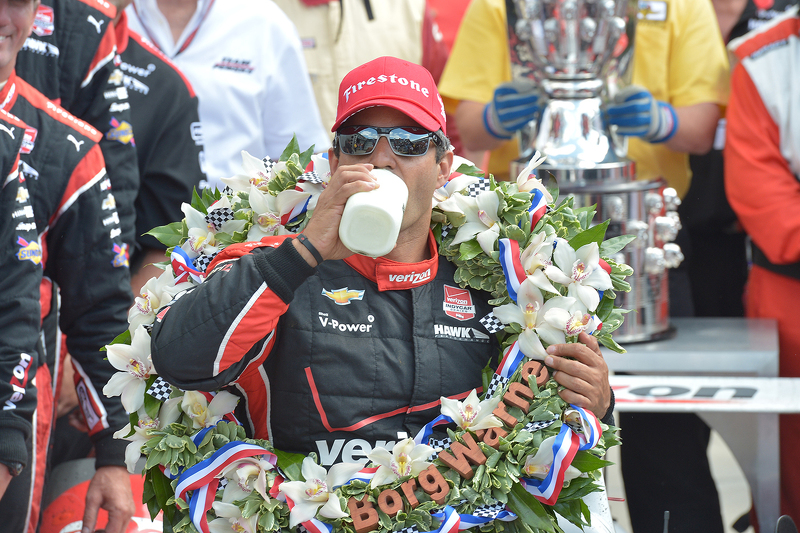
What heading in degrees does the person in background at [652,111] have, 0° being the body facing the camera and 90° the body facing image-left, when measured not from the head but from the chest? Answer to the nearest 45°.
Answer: approximately 0°

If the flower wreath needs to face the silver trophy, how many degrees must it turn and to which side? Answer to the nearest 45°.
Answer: approximately 135° to its left

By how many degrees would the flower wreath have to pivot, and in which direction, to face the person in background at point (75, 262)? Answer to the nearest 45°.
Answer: approximately 135° to its right

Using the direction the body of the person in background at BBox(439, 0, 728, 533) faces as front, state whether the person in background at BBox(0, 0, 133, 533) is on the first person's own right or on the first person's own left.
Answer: on the first person's own right

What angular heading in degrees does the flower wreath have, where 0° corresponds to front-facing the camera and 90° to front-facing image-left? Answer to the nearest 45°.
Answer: approximately 0°

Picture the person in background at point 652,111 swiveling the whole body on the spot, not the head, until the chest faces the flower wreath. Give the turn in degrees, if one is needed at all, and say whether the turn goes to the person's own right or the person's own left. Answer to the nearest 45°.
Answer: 0° — they already face it

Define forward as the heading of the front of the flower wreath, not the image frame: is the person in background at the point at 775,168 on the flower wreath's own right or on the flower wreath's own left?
on the flower wreath's own left

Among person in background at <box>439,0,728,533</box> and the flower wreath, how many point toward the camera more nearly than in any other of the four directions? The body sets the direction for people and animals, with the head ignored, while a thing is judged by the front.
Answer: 2

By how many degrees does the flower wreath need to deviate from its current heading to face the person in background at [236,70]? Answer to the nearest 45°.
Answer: approximately 180°
